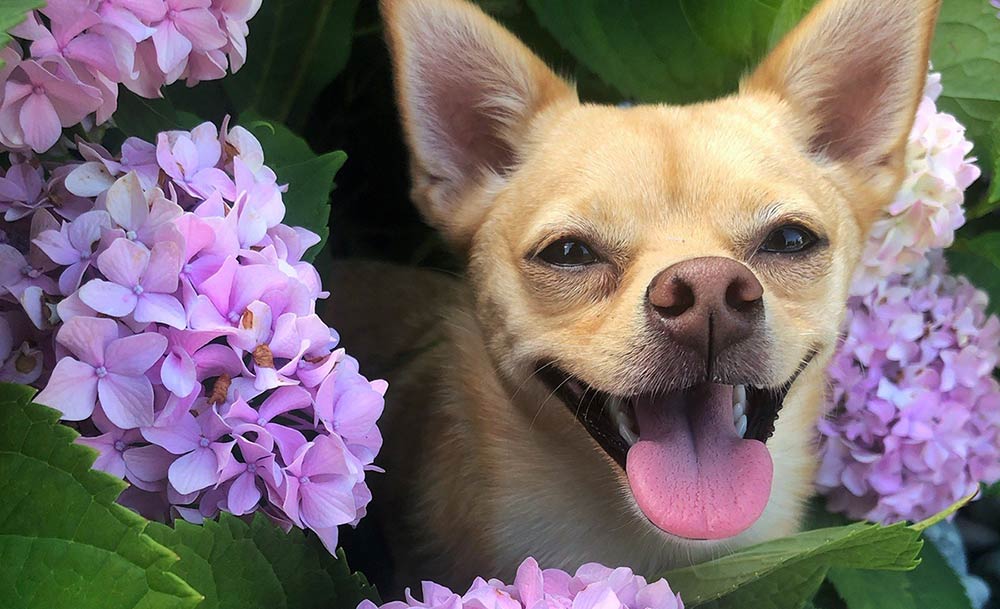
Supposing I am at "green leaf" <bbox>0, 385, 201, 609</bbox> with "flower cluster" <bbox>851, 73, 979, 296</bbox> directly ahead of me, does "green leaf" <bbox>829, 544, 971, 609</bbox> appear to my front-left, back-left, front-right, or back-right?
front-right

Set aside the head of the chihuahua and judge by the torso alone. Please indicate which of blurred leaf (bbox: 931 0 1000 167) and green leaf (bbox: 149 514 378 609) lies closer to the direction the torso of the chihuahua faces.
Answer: the green leaf

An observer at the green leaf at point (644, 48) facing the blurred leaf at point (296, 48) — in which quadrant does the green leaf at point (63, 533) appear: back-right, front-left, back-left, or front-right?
front-left

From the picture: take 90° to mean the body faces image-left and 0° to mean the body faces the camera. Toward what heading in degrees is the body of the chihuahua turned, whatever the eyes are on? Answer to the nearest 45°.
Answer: approximately 0°

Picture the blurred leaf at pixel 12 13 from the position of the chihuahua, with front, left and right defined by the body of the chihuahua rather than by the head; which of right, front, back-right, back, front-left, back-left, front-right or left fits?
front-right

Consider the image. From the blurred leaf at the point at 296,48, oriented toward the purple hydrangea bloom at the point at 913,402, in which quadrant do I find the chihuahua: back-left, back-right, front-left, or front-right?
front-right
